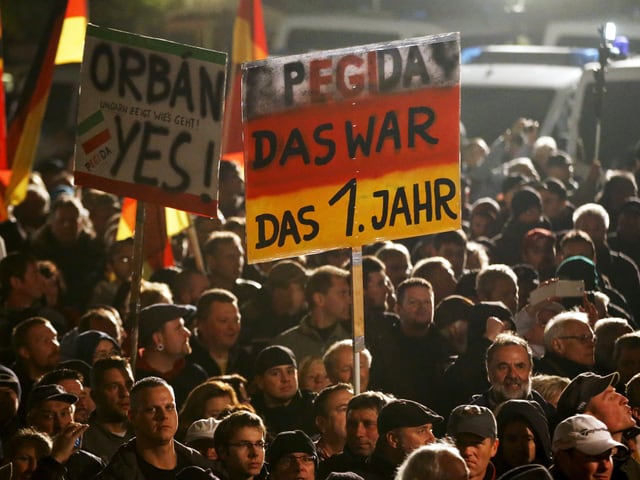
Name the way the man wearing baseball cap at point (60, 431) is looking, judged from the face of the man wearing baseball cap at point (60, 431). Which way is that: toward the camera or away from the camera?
toward the camera

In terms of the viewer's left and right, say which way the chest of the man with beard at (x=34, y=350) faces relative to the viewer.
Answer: facing the viewer and to the right of the viewer

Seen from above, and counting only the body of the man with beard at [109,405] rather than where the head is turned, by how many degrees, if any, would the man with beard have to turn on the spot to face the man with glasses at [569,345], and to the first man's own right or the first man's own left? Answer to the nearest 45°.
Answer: approximately 45° to the first man's own left

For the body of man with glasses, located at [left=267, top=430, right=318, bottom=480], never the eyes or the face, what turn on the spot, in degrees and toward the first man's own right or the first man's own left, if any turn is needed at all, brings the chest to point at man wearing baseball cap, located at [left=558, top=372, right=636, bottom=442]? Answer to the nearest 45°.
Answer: approximately 45° to the first man's own left

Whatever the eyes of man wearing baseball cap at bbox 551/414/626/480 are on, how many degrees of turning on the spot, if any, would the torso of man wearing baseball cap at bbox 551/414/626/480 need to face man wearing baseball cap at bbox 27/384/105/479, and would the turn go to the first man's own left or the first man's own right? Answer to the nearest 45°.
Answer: approximately 135° to the first man's own right

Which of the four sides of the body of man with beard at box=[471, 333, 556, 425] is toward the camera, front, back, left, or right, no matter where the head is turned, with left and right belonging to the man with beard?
front

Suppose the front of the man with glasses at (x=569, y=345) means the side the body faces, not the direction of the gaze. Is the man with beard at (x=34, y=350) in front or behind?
behind

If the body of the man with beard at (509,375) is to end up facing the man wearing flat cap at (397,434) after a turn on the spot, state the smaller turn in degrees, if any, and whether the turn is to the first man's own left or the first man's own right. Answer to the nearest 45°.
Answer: approximately 45° to the first man's own right

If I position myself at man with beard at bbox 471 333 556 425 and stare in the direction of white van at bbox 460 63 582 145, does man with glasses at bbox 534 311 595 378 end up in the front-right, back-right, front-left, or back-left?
front-right

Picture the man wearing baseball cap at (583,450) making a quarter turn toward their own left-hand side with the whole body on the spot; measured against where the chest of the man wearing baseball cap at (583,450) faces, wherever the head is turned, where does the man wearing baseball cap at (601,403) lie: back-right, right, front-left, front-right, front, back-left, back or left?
front-left
